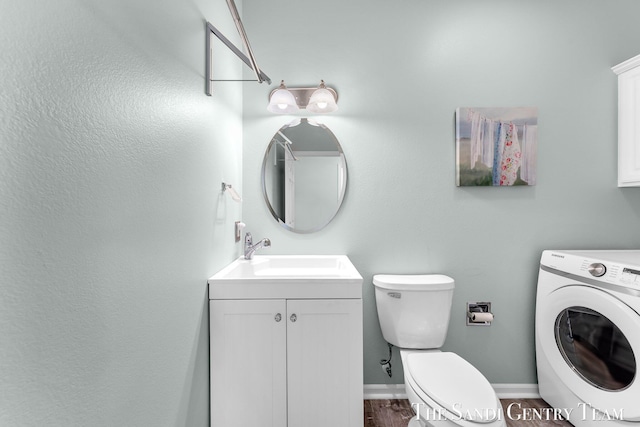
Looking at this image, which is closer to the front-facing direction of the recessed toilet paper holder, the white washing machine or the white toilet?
the white toilet

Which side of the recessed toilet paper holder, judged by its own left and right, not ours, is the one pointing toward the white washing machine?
left

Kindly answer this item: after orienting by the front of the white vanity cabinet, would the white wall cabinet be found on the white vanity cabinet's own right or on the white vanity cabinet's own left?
on the white vanity cabinet's own left

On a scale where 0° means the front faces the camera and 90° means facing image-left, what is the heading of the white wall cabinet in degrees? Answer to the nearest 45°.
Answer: approximately 45°

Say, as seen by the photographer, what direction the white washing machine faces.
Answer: facing the viewer and to the left of the viewer

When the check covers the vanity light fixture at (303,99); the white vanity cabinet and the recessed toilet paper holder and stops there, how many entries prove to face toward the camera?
3

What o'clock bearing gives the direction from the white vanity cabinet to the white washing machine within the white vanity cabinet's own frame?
The white washing machine is roughly at 9 o'clock from the white vanity cabinet.

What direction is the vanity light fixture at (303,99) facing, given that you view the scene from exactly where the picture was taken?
facing the viewer

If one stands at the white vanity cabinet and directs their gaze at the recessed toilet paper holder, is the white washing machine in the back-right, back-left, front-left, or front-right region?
front-right

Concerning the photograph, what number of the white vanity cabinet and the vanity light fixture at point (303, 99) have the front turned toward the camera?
2
